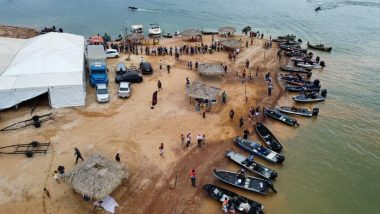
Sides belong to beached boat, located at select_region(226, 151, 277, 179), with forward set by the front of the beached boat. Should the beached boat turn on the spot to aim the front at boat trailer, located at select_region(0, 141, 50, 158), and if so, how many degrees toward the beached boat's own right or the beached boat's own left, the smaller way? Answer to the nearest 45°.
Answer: approximately 45° to the beached boat's own left

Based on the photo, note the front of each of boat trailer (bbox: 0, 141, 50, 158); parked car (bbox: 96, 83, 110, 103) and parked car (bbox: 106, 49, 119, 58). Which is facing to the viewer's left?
the boat trailer

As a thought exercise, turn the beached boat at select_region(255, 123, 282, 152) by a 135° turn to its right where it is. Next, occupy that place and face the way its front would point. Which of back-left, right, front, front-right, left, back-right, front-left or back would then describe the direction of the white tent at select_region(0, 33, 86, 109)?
back

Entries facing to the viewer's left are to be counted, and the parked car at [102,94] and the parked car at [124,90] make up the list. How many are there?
0

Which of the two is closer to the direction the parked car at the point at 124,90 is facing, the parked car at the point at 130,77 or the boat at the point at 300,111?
the boat

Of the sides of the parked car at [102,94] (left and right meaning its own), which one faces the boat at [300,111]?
left

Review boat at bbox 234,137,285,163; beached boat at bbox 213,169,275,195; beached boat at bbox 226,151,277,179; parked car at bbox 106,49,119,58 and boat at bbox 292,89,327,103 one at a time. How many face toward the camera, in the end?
0

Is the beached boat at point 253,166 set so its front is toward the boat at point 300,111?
no

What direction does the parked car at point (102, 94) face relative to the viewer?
toward the camera

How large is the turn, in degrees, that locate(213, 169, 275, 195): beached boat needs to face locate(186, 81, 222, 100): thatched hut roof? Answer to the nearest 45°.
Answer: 0° — it already faces it

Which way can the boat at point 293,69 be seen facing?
to the viewer's left

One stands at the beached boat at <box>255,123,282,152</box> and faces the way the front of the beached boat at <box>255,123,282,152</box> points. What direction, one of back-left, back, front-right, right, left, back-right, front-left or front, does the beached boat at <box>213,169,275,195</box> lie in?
back-left

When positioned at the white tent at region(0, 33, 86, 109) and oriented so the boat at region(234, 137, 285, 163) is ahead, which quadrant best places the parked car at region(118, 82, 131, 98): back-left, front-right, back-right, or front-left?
front-left

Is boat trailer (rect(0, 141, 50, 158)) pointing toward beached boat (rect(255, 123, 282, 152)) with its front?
no

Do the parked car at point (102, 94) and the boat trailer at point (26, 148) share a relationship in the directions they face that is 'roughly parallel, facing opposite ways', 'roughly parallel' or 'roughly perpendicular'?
roughly perpendicular

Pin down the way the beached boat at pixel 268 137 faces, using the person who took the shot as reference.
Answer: facing away from the viewer and to the left of the viewer

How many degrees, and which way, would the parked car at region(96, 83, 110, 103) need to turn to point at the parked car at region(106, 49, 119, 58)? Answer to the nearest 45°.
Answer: approximately 180°

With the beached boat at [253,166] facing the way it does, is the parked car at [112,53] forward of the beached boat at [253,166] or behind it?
forward

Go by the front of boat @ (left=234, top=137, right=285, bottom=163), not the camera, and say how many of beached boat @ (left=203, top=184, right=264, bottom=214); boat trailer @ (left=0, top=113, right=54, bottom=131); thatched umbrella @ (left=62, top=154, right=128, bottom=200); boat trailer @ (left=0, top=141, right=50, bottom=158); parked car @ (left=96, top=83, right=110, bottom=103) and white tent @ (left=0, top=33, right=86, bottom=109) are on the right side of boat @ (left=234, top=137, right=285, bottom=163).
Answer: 0

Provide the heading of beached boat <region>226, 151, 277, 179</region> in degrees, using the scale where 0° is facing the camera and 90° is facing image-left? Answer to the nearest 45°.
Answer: approximately 135°

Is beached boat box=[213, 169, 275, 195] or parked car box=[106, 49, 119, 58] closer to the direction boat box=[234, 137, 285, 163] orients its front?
the parked car

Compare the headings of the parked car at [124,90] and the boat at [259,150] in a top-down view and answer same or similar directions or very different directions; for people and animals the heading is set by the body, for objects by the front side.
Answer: very different directions
